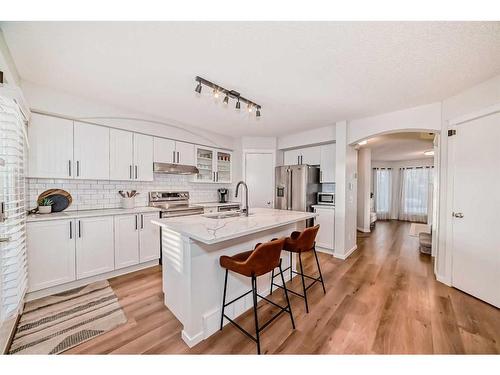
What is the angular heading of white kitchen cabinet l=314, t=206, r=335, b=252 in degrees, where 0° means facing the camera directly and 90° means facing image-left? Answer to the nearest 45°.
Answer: approximately 45°

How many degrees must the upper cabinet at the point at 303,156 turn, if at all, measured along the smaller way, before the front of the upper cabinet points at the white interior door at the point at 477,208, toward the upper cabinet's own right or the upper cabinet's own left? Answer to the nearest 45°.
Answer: approximately 90° to the upper cabinet's own left

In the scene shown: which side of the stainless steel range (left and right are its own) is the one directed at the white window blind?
right

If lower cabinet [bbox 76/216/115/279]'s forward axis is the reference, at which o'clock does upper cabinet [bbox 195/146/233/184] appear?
The upper cabinet is roughly at 10 o'clock from the lower cabinet.

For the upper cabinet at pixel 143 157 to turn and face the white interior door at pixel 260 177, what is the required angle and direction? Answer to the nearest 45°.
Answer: approximately 45° to its left

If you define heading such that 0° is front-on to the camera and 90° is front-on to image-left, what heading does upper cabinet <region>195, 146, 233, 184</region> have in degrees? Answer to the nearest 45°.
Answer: approximately 315°

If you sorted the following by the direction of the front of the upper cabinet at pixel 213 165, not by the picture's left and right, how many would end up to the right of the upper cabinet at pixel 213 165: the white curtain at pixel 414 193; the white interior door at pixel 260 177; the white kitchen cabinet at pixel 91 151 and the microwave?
1

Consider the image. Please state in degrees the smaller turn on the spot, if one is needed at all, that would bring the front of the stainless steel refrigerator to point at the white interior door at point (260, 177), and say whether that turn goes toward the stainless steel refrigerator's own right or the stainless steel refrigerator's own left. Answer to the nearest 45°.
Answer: approximately 45° to the stainless steel refrigerator's own right

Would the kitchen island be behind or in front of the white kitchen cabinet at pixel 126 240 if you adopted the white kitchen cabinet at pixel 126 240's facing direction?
in front

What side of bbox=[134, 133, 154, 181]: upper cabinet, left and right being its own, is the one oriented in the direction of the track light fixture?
front

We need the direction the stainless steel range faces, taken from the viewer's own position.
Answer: facing the viewer and to the right of the viewer
